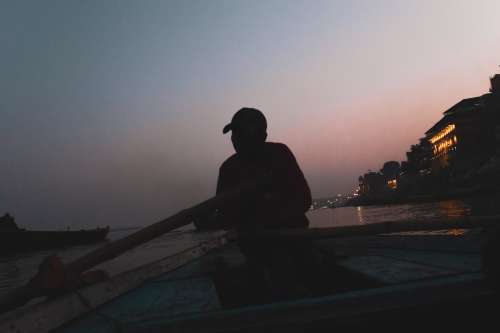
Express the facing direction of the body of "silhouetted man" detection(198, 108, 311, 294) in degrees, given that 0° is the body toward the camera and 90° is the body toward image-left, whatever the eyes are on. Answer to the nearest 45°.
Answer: approximately 45°
